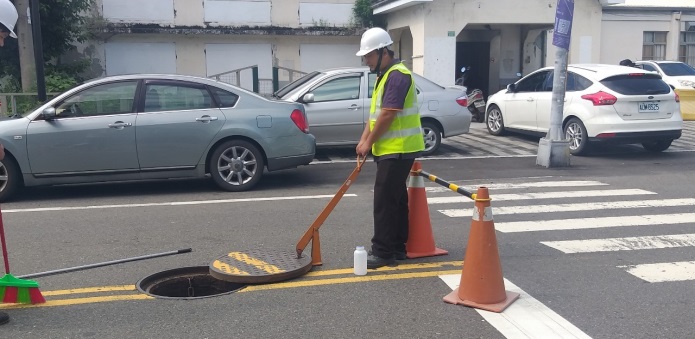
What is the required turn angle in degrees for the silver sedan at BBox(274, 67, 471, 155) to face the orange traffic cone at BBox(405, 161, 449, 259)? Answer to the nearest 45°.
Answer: approximately 90° to its left

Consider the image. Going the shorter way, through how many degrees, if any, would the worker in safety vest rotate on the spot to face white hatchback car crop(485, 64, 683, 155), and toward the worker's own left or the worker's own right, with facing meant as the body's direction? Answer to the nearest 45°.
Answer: approximately 135° to the worker's own right

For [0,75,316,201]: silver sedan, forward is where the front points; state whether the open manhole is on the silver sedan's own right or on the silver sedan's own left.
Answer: on the silver sedan's own left

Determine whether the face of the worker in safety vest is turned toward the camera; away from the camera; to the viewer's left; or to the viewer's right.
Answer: to the viewer's left

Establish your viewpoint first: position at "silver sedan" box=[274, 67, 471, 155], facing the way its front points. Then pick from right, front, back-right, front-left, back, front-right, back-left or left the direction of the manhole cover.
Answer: left

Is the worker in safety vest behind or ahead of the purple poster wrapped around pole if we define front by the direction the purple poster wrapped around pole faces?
ahead

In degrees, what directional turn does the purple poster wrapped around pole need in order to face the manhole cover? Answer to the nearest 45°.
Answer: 0° — it already faces it

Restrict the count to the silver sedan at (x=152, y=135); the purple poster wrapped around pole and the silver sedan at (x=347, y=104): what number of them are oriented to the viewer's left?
2

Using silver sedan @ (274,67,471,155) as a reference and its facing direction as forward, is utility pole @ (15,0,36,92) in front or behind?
in front

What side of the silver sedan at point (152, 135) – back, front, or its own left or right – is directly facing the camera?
left

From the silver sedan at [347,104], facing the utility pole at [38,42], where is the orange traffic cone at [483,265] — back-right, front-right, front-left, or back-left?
back-left

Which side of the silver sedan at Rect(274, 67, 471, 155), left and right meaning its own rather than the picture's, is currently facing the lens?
left

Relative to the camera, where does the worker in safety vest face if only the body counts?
to the viewer's left
